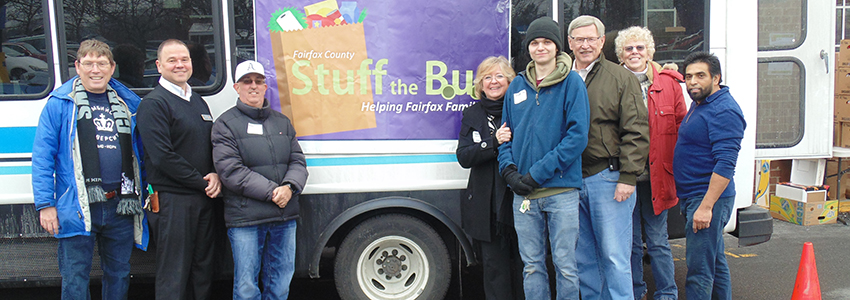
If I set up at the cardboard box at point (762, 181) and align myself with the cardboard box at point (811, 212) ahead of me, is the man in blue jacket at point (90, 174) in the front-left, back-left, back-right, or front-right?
back-right

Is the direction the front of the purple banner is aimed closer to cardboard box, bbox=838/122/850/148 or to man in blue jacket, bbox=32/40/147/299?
the man in blue jacket

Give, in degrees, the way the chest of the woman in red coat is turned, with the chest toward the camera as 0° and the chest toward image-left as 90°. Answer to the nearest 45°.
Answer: approximately 45°

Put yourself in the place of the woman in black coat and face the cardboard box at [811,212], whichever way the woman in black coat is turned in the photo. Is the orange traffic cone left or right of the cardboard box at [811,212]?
right

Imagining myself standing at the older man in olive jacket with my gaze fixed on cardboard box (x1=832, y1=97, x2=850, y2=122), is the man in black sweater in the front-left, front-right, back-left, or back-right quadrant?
back-left

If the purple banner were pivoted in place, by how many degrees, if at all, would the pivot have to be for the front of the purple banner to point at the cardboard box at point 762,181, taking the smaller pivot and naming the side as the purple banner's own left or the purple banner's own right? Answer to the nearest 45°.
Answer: approximately 135° to the purple banner's own left
